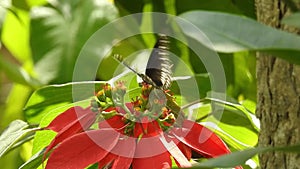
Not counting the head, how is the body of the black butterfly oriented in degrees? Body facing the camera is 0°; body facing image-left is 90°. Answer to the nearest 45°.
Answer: approximately 90°

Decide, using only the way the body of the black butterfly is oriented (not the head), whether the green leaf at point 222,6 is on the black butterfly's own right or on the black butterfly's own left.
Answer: on the black butterfly's own right

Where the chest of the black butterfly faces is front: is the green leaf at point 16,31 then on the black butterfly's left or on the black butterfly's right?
on the black butterfly's right
